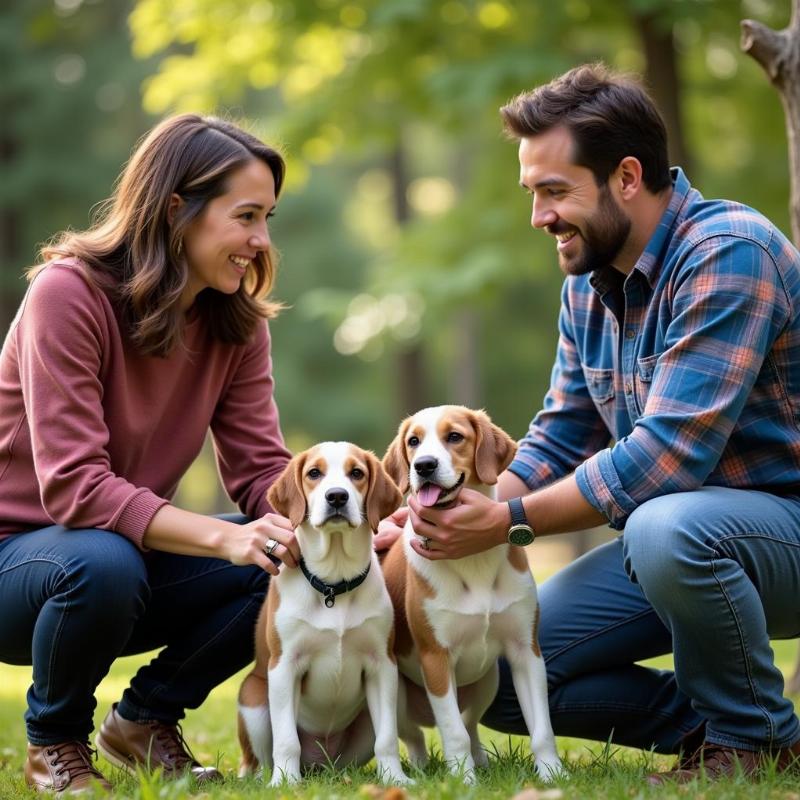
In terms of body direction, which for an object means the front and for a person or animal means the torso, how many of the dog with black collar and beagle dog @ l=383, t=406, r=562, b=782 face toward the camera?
2

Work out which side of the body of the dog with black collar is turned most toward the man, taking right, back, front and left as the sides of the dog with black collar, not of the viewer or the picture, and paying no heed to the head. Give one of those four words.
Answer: left

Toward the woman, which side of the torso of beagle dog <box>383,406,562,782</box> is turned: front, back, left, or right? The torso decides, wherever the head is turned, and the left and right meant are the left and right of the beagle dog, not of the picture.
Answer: right

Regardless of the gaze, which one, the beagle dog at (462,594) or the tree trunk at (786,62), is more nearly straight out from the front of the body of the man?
the beagle dog

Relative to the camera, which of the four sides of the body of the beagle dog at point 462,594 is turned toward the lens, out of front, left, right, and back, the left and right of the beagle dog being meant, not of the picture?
front

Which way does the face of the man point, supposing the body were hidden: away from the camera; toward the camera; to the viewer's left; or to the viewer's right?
to the viewer's left

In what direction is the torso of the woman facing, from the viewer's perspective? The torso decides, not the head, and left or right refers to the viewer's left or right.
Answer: facing the viewer and to the right of the viewer

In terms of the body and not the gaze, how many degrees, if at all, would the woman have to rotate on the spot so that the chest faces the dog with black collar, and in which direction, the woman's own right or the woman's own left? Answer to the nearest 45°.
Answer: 0° — they already face it

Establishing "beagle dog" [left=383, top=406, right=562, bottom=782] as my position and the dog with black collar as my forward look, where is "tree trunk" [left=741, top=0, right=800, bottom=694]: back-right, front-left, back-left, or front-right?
back-right

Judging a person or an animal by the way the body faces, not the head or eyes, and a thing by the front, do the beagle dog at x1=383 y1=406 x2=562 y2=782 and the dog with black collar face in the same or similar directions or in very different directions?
same or similar directions

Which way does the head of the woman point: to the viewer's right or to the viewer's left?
to the viewer's right

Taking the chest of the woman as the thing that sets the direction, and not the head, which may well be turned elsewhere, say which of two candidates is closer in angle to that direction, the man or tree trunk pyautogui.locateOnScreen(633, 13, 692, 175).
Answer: the man

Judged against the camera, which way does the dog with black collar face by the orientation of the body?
toward the camera

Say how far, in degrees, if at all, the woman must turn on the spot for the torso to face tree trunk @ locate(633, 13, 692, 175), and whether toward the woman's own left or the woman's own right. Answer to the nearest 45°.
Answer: approximately 90° to the woman's own left
